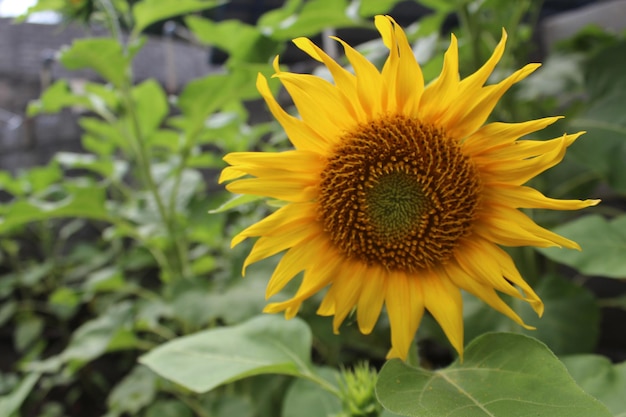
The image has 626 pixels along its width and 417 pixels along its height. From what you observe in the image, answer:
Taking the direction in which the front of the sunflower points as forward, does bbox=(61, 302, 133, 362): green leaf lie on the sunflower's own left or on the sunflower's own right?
on the sunflower's own right

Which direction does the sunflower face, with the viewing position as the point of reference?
facing the viewer

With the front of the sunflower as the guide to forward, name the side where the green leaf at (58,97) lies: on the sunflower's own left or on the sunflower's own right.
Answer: on the sunflower's own right

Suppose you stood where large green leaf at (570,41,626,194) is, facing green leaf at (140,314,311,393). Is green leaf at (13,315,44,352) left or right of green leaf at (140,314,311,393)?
right

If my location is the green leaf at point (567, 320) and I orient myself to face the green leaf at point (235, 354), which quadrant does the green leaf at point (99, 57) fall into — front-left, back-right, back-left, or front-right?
front-right

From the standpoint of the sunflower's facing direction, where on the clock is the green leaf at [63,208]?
The green leaf is roughly at 4 o'clock from the sunflower.
